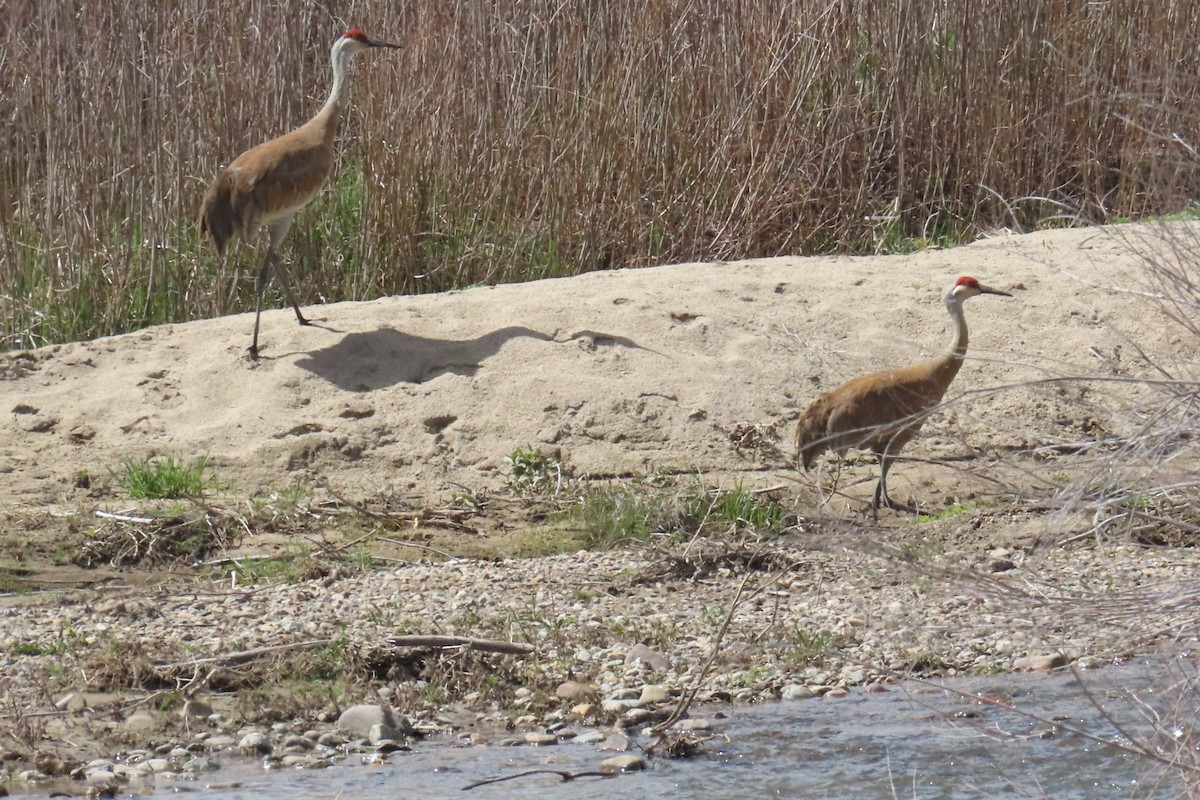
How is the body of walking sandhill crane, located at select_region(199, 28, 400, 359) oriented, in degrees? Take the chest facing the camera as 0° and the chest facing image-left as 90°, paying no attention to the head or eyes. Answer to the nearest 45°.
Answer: approximately 270°

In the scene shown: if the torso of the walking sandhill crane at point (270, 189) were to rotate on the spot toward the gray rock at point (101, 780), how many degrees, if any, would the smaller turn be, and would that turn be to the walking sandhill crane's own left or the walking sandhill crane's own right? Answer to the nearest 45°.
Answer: approximately 90° to the walking sandhill crane's own right

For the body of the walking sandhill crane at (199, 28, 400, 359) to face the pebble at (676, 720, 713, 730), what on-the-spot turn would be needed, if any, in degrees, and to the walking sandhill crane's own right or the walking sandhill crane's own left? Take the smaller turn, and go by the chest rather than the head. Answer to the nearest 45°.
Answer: approximately 90° to the walking sandhill crane's own right

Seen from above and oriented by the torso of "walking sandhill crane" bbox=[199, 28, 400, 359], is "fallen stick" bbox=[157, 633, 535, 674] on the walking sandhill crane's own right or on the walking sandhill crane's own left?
on the walking sandhill crane's own right

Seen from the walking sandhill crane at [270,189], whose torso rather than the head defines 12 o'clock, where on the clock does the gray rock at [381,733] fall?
The gray rock is roughly at 3 o'clock from the walking sandhill crane.

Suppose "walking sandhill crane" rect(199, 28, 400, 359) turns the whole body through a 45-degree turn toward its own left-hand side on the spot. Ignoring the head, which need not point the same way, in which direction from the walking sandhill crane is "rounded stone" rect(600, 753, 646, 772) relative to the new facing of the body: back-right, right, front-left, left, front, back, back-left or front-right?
back-right

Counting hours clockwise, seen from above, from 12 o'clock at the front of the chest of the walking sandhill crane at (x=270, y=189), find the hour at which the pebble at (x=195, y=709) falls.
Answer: The pebble is roughly at 3 o'clock from the walking sandhill crane.

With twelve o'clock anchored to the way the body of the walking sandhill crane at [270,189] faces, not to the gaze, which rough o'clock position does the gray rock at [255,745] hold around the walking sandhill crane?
The gray rock is roughly at 3 o'clock from the walking sandhill crane.

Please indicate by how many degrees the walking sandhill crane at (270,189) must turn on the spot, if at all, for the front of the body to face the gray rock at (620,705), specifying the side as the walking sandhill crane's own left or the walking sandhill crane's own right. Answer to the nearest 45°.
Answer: approximately 90° to the walking sandhill crane's own right

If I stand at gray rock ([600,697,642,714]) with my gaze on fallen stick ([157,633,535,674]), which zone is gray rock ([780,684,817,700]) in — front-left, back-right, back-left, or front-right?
back-right

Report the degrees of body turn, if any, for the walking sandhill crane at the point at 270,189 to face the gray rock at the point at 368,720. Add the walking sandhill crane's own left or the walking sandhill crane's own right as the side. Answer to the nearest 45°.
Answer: approximately 90° to the walking sandhill crane's own right

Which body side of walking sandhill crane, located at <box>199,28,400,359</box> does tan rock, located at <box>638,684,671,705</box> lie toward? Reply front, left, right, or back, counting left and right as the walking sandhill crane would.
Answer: right

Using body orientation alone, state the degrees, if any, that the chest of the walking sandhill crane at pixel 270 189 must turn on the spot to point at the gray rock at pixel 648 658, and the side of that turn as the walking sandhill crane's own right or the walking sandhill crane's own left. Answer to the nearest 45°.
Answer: approximately 90° to the walking sandhill crane's own right

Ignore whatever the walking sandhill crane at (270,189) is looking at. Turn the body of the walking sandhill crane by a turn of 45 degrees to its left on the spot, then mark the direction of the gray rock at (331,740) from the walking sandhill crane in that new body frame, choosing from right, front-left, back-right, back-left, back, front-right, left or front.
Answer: back-right

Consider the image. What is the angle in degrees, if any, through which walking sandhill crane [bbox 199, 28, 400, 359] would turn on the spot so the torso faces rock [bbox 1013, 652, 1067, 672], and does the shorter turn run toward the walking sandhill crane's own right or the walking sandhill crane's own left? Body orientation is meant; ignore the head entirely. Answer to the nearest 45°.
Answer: approximately 45° to the walking sandhill crane's own right

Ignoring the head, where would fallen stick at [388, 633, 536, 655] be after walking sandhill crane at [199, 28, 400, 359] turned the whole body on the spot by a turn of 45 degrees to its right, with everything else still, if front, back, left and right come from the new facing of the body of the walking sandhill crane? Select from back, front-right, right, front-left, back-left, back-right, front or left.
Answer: front-right
